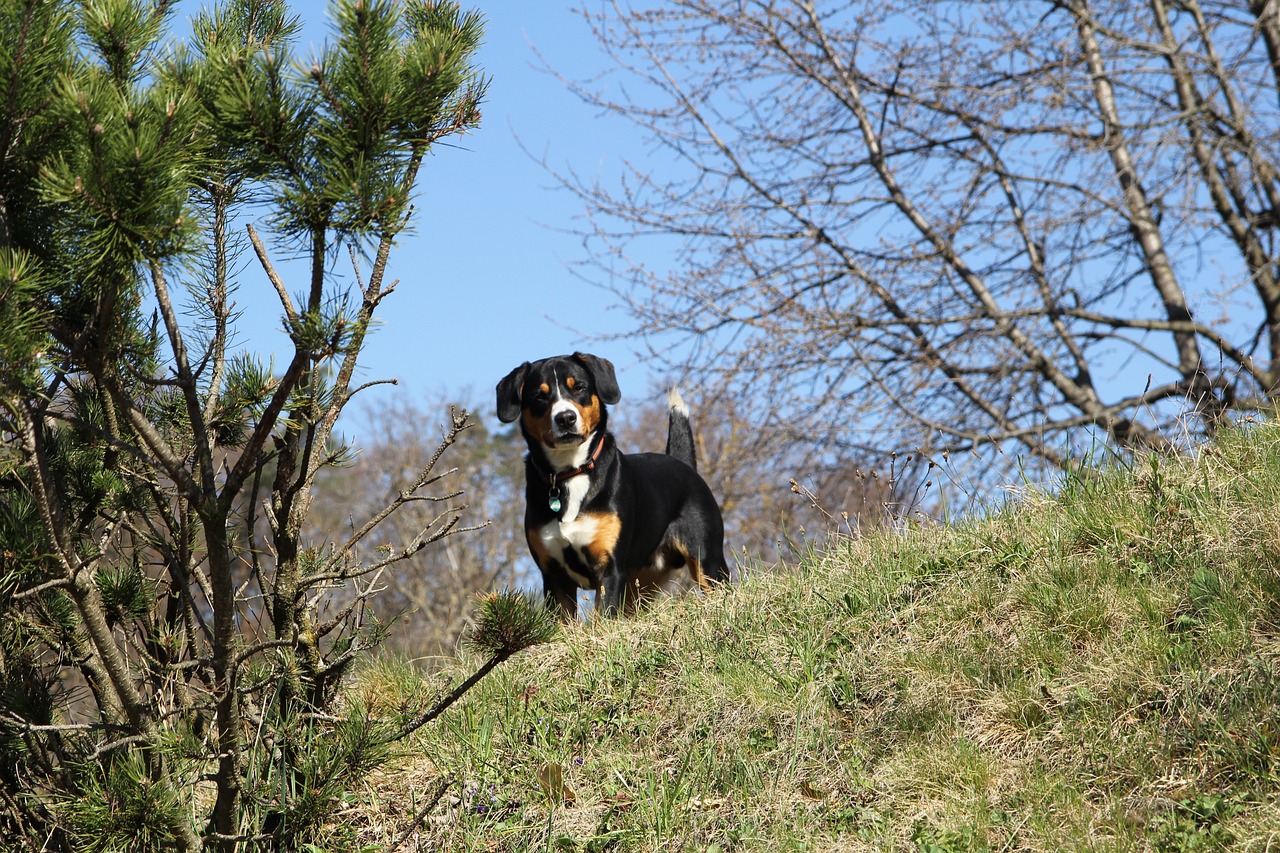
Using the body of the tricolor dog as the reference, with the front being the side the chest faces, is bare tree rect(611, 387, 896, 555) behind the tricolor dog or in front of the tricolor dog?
behind

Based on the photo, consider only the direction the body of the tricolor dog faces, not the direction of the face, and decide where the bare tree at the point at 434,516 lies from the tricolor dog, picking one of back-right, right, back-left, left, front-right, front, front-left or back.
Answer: back-right

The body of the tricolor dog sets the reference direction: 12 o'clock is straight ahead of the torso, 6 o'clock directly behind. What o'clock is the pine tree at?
The pine tree is roughly at 11 o'clock from the tricolor dog.

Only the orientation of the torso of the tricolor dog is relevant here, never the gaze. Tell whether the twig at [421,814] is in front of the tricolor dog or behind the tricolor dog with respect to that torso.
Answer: in front

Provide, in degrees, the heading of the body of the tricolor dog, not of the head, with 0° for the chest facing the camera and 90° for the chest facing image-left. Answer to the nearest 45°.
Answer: approximately 45°

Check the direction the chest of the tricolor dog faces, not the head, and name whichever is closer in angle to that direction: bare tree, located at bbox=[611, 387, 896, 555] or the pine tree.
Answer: the pine tree
